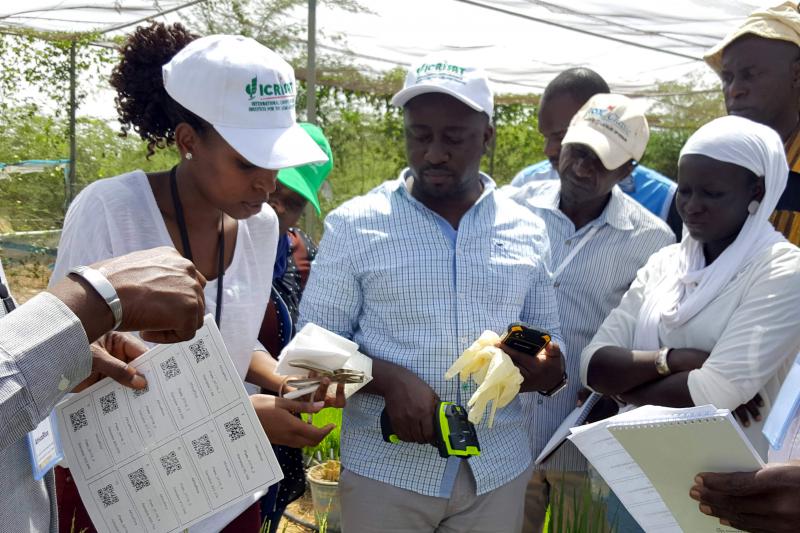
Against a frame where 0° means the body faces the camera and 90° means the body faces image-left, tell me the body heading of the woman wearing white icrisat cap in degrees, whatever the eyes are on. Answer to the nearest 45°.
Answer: approximately 315°

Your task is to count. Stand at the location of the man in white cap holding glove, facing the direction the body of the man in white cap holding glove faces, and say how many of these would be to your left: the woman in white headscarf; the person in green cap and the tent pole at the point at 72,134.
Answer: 1

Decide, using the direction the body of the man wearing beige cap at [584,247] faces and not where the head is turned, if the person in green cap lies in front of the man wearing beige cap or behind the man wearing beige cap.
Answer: in front

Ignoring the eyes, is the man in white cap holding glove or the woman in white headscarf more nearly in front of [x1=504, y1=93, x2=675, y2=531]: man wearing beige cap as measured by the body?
the man in white cap holding glove

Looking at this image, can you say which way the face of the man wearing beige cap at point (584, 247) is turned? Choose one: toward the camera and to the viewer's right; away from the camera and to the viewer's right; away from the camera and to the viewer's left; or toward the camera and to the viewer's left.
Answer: toward the camera and to the viewer's left

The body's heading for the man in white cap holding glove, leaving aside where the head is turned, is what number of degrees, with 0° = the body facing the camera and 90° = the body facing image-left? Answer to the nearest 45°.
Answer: approximately 0°

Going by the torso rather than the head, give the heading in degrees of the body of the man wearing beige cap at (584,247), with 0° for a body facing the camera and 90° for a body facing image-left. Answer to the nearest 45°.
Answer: approximately 45°
